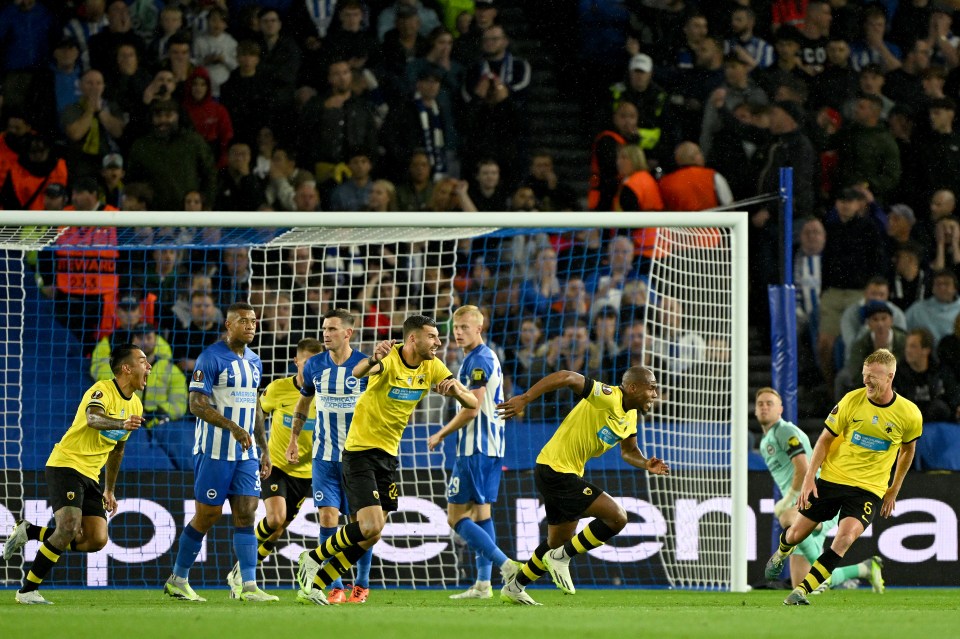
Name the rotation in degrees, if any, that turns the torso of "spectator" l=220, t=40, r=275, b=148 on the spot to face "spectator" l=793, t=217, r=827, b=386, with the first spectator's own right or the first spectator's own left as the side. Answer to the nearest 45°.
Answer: approximately 90° to the first spectator's own left

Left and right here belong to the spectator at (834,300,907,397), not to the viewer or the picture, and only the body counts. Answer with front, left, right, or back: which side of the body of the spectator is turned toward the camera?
front

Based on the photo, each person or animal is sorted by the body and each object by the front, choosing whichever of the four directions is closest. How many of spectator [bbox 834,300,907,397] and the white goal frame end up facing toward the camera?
2

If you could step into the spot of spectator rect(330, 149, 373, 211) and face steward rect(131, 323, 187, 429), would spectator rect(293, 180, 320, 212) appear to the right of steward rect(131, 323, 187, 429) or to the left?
right

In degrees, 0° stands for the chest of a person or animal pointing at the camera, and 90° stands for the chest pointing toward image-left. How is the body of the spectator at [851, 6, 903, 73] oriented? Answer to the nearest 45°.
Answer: approximately 0°

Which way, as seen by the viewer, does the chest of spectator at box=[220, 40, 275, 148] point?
toward the camera

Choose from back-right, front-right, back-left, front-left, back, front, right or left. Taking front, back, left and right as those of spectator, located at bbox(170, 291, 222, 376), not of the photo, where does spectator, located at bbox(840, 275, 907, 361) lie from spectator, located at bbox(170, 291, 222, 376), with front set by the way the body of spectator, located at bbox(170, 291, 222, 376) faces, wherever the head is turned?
left

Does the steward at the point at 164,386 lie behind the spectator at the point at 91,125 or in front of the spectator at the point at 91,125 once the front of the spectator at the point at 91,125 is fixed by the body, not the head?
in front

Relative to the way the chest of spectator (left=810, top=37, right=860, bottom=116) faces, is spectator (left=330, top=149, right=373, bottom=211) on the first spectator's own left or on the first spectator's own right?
on the first spectator's own right

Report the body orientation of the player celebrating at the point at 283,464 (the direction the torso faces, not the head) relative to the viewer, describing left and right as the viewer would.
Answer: facing the viewer and to the right of the viewer

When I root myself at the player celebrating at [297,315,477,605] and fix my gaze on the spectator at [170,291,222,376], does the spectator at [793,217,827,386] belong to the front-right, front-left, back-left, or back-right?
front-right

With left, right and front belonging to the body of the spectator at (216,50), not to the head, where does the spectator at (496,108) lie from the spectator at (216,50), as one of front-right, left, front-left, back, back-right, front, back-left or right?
left

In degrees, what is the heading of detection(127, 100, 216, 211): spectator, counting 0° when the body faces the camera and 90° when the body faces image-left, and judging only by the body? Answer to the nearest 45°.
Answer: approximately 0°

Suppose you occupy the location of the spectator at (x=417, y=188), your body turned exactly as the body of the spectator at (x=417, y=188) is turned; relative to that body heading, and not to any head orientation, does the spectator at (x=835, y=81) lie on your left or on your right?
on your left
